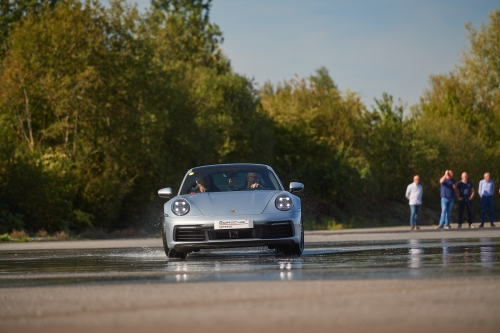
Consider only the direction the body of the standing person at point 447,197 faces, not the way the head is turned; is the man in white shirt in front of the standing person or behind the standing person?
in front

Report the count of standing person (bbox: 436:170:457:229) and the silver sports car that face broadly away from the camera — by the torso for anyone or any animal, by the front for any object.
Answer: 0

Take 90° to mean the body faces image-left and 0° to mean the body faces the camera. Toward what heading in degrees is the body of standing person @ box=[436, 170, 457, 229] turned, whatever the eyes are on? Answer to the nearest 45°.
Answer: approximately 45°
